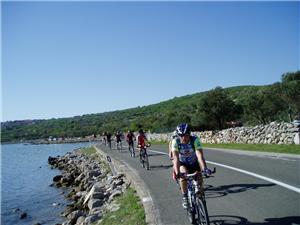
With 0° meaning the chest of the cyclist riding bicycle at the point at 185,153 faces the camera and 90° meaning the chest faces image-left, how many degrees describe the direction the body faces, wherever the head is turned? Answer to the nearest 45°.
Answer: approximately 0°

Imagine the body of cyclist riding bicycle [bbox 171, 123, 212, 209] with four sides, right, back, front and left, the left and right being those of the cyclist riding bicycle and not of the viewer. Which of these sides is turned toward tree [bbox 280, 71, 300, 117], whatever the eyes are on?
back

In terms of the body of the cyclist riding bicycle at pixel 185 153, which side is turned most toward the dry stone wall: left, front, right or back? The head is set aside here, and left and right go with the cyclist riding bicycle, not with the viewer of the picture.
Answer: back
